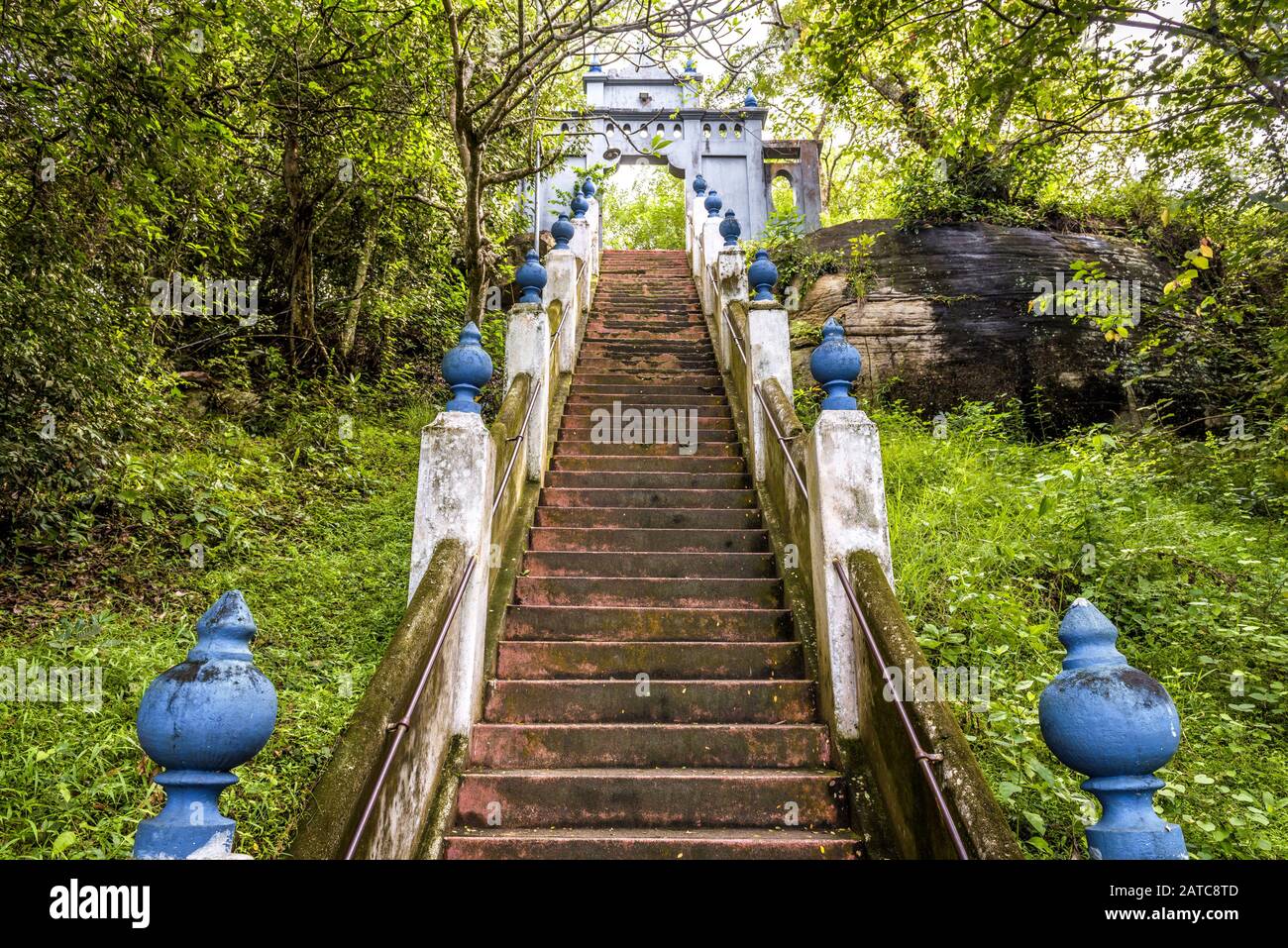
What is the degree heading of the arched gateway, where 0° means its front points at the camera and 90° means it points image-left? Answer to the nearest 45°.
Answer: approximately 0°

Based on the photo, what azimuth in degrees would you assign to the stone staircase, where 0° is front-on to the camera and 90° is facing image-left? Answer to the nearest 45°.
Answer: approximately 0°

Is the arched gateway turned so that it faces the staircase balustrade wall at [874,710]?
yes

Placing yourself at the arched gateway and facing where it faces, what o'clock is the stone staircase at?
The stone staircase is roughly at 12 o'clock from the arched gateway.

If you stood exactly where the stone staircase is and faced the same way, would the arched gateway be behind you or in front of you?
behind
